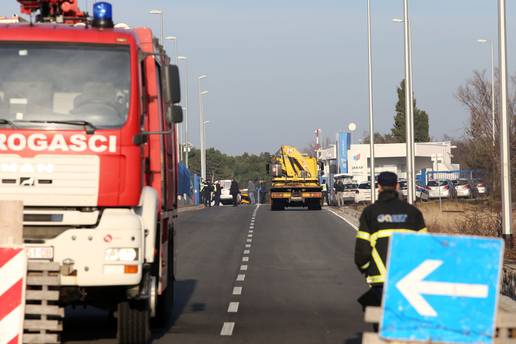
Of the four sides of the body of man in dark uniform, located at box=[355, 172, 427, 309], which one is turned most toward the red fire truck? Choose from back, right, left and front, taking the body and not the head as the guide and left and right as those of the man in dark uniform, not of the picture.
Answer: left

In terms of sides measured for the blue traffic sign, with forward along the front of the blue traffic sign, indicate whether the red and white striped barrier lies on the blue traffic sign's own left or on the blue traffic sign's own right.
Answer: on the blue traffic sign's own right

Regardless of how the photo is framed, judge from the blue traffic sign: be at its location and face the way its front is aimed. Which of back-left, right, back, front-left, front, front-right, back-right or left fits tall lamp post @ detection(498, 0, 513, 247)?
back

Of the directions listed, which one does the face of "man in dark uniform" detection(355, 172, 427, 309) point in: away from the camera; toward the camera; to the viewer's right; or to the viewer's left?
away from the camera

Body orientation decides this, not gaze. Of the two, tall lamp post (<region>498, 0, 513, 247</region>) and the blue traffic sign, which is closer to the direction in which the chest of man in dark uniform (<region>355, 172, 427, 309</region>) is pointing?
the tall lamp post

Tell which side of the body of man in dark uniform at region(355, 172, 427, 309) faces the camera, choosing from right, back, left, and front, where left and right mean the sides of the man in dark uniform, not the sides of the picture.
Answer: back

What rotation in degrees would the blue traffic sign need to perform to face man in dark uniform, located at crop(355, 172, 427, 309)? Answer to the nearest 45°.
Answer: approximately 180°

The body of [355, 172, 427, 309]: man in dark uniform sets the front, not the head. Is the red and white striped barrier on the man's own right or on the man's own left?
on the man's own left

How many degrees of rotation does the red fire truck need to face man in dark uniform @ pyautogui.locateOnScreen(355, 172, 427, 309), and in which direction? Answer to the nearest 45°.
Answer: approximately 45° to its left

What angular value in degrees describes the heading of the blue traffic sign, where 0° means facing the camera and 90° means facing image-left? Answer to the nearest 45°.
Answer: approximately 0°

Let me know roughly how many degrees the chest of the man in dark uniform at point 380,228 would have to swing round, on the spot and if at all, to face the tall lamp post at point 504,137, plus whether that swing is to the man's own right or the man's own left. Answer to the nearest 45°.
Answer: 0° — they already face it
